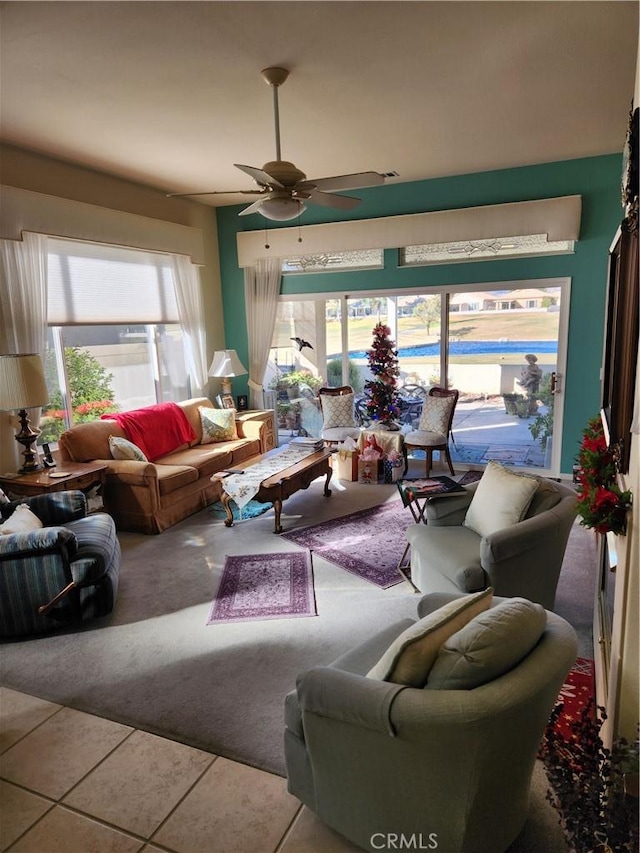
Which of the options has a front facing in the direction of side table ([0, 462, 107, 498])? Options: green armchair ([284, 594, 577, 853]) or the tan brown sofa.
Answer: the green armchair

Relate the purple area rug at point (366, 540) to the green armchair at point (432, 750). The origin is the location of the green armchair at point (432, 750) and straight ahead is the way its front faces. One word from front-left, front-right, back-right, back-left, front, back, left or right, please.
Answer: front-right

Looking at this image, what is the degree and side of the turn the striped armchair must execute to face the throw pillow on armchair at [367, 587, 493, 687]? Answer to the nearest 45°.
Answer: approximately 45° to its right

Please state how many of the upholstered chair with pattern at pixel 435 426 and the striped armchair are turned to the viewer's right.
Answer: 1

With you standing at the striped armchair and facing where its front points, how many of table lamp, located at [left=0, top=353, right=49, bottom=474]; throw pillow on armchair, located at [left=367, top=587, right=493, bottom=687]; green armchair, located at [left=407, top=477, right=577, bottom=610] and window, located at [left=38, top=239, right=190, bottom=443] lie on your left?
2

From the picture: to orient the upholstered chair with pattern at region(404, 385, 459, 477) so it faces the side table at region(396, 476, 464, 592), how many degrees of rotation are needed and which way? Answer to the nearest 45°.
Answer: approximately 45° to its left

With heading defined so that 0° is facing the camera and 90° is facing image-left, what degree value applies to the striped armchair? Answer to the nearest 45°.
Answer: approximately 270°

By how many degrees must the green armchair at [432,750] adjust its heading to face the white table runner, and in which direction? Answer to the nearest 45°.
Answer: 0° — it already faces it

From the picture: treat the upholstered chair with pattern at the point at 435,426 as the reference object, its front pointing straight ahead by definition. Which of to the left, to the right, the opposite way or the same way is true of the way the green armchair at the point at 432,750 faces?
to the right

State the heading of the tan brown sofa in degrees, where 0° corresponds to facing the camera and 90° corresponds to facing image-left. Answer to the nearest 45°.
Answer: approximately 315°

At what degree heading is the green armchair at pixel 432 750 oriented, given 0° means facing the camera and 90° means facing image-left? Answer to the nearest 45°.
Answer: approximately 135°
